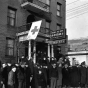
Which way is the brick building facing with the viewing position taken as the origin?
facing the viewer and to the right of the viewer
